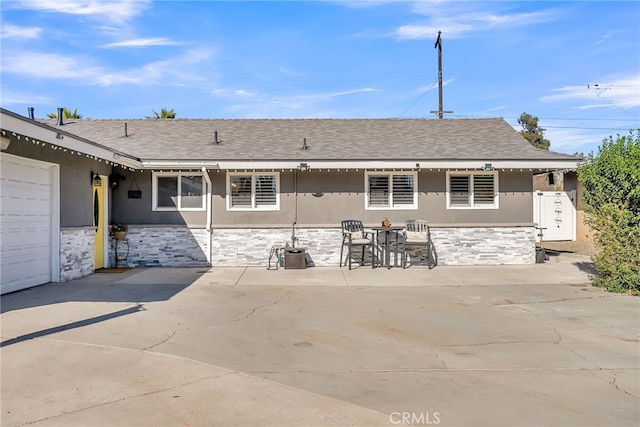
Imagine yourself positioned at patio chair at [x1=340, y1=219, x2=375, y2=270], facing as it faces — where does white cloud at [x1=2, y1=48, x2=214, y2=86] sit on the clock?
The white cloud is roughly at 5 o'clock from the patio chair.

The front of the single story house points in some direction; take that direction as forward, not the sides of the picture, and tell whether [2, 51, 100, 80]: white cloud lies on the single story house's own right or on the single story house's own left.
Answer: on the single story house's own right

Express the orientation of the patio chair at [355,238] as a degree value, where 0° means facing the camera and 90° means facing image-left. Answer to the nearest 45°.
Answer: approximately 315°

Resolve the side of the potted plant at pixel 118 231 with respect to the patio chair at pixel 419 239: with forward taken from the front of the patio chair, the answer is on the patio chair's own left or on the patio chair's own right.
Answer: on the patio chair's own right

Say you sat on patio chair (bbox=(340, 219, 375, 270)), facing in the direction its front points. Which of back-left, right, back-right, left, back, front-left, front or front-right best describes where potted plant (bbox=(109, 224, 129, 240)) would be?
back-right

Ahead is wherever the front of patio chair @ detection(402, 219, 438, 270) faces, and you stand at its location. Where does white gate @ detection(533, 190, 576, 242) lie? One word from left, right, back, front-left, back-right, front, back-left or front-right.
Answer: back-left

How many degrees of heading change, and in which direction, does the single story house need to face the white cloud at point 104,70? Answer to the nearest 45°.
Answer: approximately 135° to its right

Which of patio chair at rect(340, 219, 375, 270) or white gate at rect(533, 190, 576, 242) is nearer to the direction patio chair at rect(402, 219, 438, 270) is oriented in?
the patio chair
